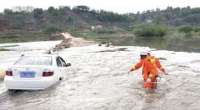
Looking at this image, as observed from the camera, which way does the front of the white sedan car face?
facing away from the viewer and to the right of the viewer

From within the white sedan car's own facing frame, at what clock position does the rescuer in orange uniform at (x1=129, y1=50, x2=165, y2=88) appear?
The rescuer in orange uniform is roughly at 2 o'clock from the white sedan car.
